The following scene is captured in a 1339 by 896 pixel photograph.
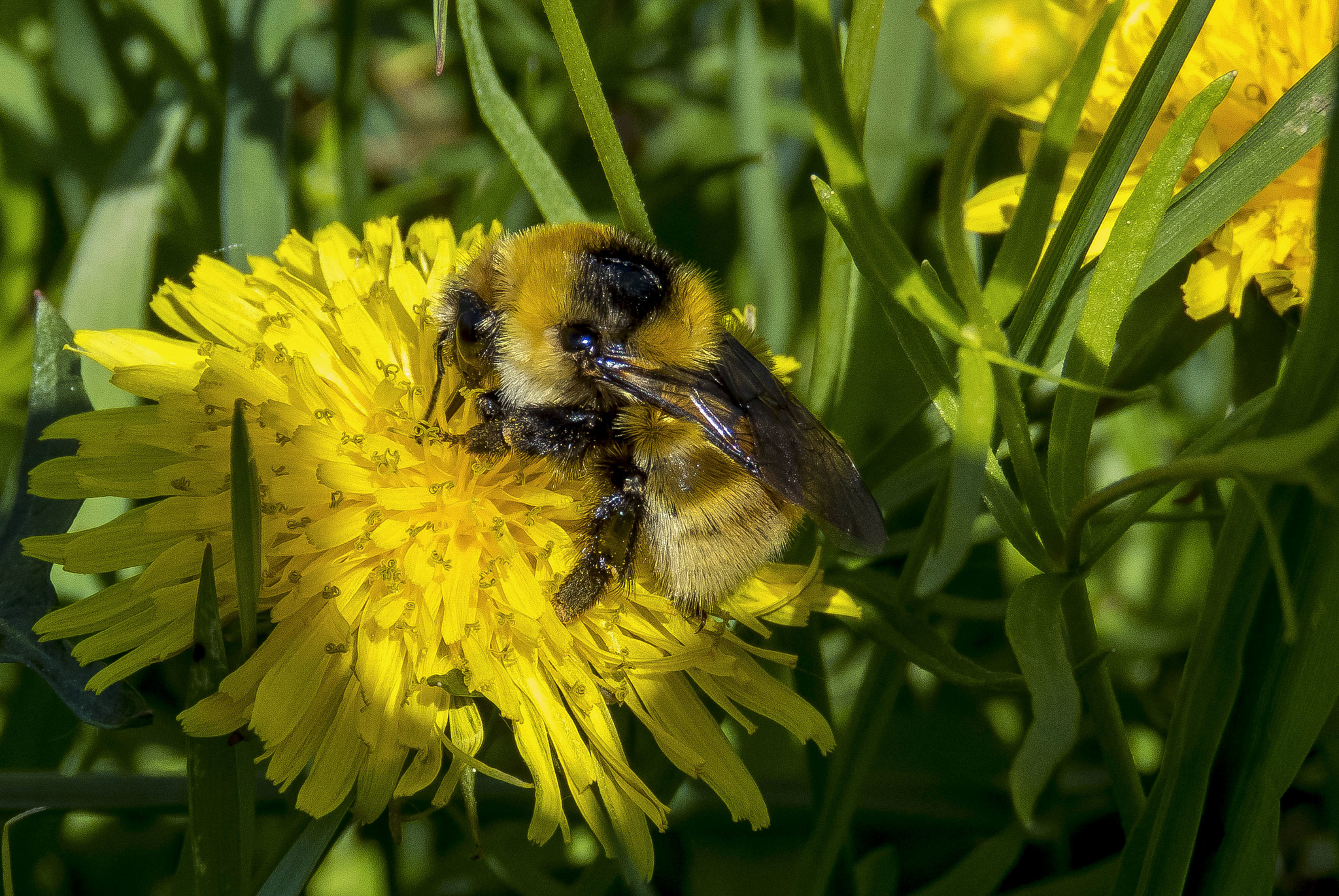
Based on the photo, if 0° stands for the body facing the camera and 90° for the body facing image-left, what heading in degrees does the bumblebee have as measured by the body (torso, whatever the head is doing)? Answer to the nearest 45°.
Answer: approximately 90°
